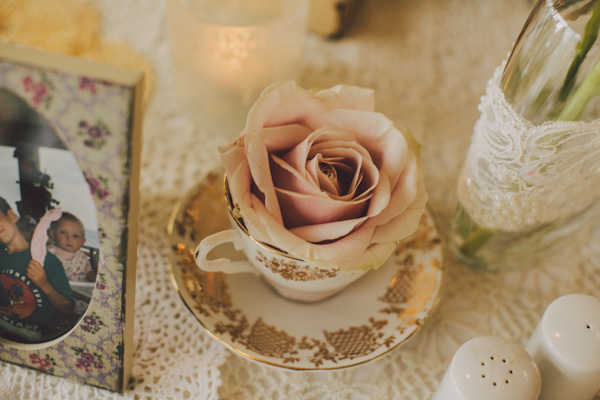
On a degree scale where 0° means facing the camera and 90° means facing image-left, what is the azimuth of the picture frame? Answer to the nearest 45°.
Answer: approximately 45°
